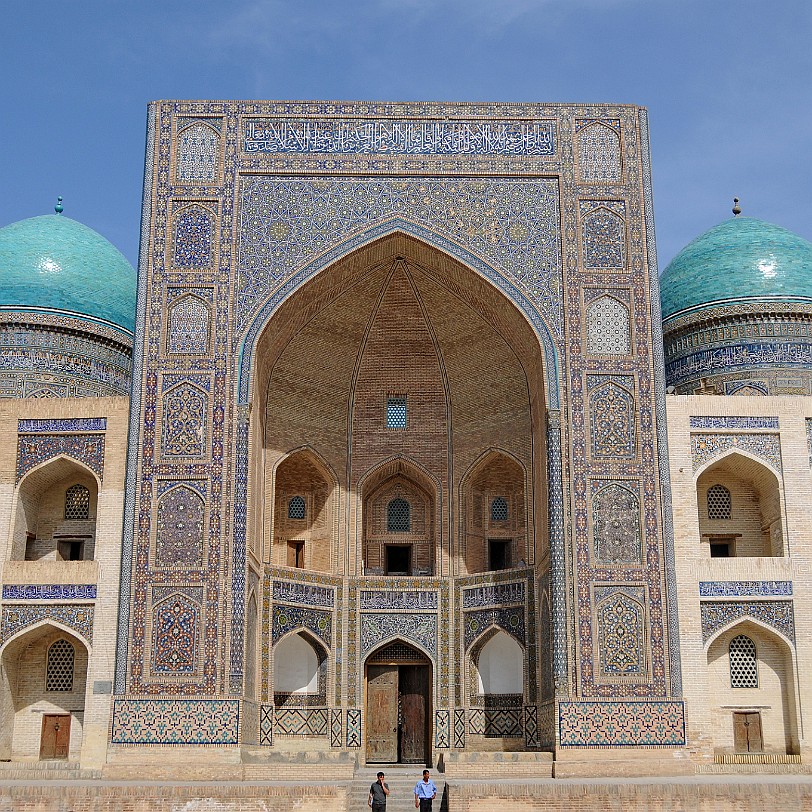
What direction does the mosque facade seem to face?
toward the camera

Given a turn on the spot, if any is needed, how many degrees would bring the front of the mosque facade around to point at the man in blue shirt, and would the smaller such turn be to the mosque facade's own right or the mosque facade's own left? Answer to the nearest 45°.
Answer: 0° — it already faces them
